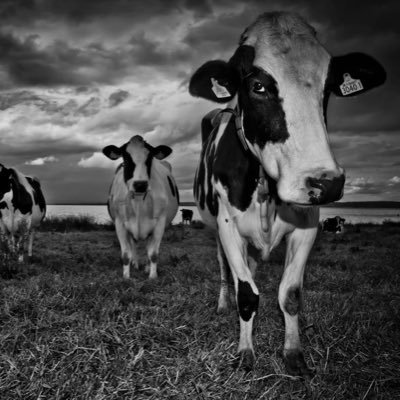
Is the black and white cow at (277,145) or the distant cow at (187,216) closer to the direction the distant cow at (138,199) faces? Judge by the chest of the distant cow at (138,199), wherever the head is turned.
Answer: the black and white cow

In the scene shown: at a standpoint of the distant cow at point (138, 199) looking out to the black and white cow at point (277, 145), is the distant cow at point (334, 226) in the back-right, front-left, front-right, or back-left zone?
back-left

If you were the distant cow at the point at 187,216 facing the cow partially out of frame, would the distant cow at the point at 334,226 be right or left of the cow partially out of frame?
left

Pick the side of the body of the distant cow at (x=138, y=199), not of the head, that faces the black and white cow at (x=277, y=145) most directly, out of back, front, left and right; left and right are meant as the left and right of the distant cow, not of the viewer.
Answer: front

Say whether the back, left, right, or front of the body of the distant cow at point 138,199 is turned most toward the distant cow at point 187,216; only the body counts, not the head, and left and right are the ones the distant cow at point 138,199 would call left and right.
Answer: back

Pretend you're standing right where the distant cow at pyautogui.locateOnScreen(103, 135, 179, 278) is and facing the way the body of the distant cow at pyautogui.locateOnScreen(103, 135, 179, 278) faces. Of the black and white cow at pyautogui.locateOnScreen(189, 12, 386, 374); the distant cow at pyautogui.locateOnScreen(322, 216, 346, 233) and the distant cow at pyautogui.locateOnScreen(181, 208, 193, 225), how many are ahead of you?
1

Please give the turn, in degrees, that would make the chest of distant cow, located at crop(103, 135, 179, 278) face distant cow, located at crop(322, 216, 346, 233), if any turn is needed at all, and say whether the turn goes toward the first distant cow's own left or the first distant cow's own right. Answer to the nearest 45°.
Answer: approximately 135° to the first distant cow's own left

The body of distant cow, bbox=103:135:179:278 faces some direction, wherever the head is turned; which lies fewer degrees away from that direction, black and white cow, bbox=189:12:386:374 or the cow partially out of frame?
the black and white cow

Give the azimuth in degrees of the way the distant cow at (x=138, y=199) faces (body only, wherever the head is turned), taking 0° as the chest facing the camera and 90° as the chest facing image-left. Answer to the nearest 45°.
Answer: approximately 0°
